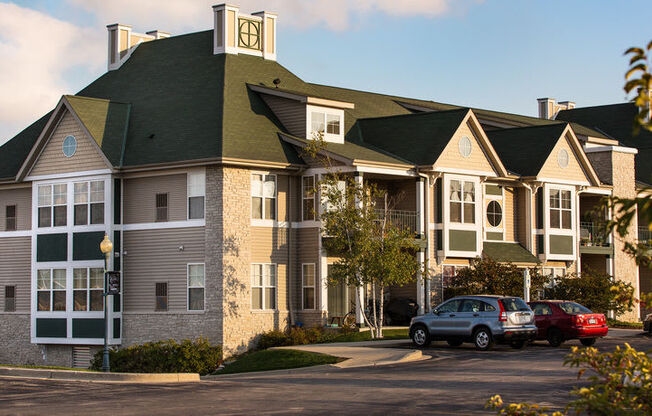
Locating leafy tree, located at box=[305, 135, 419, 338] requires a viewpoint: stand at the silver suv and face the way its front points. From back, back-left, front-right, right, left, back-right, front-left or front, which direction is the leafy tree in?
front

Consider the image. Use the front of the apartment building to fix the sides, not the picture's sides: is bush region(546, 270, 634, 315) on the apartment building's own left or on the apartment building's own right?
on the apartment building's own left

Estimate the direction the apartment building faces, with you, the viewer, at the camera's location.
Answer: facing the viewer and to the right of the viewer

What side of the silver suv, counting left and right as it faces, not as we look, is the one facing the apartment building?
front

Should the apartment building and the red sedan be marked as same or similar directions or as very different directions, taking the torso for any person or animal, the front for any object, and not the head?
very different directions

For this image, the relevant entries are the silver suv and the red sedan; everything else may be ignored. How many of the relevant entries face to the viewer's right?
0

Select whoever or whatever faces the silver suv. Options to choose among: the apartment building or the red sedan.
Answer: the apartment building

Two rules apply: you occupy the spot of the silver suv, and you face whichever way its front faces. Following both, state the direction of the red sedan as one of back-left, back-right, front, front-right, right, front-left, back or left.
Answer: right

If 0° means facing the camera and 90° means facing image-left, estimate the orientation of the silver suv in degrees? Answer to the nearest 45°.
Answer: approximately 135°

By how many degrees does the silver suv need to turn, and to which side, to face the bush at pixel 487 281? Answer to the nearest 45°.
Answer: approximately 45° to its right

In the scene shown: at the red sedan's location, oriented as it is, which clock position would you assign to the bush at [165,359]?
The bush is roughly at 10 o'clock from the red sedan.

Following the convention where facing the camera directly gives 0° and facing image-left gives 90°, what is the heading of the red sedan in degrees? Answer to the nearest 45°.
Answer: approximately 135°

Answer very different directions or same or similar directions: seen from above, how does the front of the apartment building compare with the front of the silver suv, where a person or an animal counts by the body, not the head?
very different directions

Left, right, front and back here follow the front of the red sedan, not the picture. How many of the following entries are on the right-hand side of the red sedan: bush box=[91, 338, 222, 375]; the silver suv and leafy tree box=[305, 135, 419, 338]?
0

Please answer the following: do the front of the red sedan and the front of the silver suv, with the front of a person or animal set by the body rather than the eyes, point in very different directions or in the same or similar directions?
same or similar directions

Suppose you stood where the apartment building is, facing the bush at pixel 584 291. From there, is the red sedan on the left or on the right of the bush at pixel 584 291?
right

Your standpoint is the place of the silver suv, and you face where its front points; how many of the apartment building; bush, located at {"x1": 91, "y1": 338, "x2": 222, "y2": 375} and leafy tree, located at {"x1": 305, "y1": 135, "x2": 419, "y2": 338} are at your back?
0
